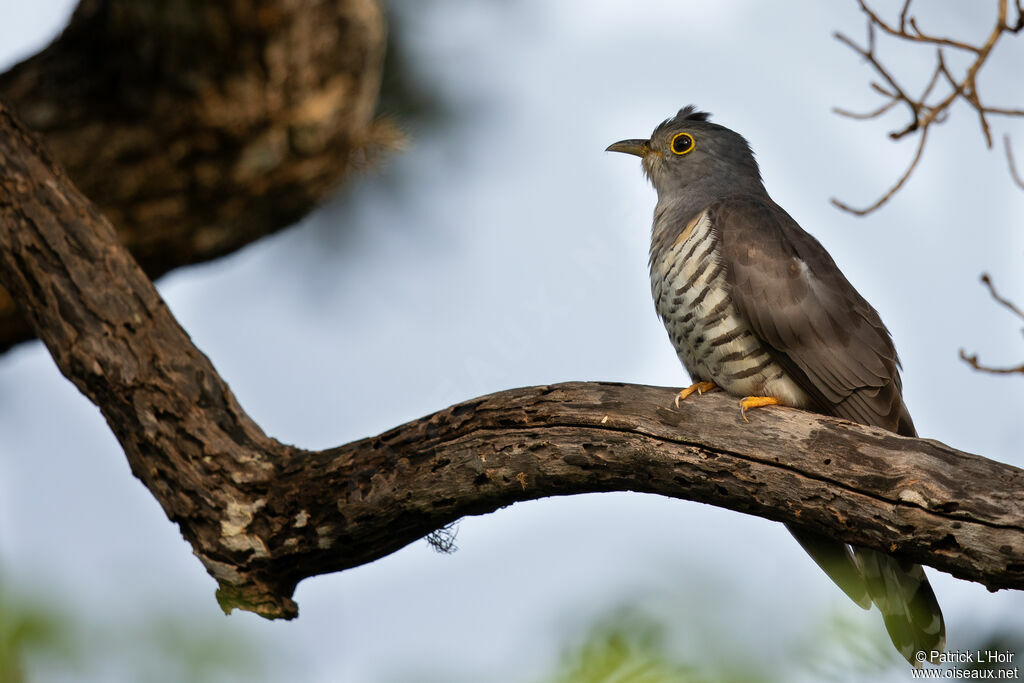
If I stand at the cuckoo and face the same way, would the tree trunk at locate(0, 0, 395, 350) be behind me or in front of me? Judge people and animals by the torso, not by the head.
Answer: in front

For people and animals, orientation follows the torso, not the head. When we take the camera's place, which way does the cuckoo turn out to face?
facing to the left of the viewer
